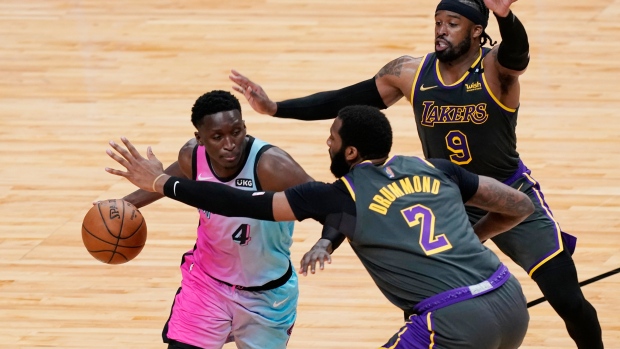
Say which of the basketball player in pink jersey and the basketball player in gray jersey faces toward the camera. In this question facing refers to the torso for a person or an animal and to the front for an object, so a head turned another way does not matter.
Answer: the basketball player in pink jersey

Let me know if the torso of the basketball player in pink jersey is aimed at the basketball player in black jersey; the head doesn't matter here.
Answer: no

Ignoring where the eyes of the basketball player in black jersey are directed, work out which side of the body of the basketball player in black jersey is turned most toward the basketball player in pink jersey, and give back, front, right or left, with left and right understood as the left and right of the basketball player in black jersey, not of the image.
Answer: front

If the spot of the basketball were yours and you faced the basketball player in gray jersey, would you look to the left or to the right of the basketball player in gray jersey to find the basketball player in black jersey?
left

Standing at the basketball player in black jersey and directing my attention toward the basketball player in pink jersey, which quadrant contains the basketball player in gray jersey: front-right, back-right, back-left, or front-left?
front-left

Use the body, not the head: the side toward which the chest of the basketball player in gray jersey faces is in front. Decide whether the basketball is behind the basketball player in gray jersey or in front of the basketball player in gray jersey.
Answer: in front

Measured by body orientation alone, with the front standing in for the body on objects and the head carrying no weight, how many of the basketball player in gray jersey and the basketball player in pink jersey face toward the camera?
1

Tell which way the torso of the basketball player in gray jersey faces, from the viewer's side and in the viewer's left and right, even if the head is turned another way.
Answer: facing away from the viewer and to the left of the viewer

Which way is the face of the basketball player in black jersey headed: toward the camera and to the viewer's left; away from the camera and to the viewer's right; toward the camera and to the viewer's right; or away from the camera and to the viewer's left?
toward the camera and to the viewer's left

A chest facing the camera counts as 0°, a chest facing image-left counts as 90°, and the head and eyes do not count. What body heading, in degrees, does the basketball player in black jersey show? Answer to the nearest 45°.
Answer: approximately 45°

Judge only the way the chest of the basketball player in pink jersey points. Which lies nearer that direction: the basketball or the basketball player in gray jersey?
the basketball player in gray jersey

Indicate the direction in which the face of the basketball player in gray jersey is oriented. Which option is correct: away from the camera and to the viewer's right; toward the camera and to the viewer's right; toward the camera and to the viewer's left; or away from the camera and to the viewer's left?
away from the camera and to the viewer's left

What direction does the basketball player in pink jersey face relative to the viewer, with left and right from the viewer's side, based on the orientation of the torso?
facing the viewer

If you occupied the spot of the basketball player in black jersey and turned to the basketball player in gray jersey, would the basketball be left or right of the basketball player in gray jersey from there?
right

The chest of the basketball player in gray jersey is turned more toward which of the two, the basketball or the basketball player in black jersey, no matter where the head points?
the basketball
